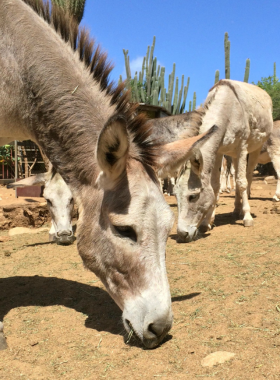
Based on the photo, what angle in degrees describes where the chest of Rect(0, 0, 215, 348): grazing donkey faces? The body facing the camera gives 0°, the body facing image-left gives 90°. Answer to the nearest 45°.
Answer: approximately 315°

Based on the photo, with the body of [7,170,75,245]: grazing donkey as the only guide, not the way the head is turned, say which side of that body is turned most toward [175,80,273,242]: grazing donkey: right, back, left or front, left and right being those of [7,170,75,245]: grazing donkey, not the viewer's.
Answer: left

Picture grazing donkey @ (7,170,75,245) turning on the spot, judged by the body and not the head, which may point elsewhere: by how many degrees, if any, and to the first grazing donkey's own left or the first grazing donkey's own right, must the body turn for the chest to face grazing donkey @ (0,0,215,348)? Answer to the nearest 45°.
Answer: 0° — it already faces it

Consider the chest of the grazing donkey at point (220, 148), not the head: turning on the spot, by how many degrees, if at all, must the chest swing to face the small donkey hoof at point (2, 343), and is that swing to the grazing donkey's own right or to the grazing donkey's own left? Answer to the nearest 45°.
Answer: approximately 45° to the grazing donkey's own left

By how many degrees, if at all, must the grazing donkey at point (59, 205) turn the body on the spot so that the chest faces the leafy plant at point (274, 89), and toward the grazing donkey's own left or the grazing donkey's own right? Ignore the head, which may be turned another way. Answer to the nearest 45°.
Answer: approximately 135° to the grazing donkey's own left

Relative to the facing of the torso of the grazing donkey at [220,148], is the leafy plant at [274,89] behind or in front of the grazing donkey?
behind

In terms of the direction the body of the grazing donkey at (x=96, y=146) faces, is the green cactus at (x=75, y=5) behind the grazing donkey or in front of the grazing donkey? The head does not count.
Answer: behind

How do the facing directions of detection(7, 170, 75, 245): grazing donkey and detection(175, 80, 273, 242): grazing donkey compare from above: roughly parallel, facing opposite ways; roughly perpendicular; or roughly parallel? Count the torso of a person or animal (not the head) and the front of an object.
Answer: roughly perpendicular

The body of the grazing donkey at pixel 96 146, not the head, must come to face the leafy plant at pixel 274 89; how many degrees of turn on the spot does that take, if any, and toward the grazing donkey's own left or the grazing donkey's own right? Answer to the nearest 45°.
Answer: approximately 90° to the grazing donkey's own left

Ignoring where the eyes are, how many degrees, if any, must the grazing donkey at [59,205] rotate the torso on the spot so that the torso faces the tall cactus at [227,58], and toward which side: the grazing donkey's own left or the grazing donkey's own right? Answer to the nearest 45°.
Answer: approximately 135° to the grazing donkey's own left

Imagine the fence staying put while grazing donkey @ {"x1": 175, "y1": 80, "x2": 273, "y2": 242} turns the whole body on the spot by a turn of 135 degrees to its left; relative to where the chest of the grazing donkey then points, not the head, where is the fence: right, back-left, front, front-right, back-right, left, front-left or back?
back-left

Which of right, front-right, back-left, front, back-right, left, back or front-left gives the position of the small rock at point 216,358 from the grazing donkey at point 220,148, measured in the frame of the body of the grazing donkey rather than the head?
front-left
